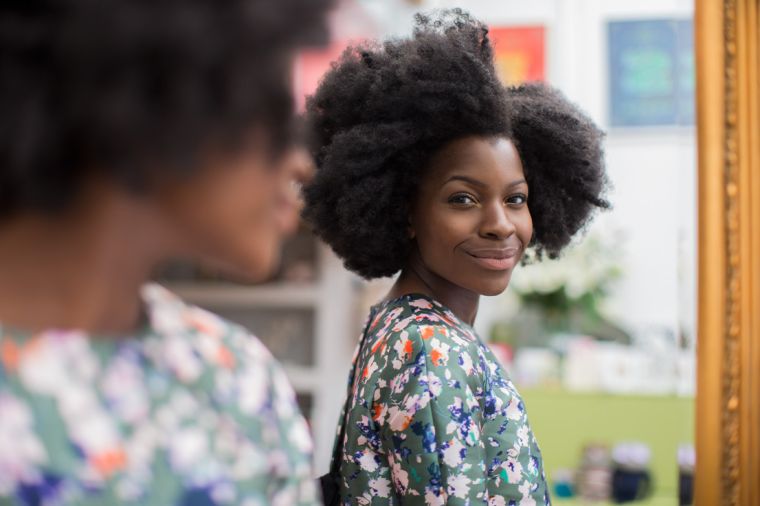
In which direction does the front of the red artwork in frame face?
toward the camera

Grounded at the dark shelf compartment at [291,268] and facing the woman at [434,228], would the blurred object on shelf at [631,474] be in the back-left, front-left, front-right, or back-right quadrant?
front-left

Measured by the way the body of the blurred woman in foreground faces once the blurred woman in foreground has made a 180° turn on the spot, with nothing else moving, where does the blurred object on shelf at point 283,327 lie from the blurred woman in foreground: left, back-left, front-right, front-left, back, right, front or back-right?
back-right

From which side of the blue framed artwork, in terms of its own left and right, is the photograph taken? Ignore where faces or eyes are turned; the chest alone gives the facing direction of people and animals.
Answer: front

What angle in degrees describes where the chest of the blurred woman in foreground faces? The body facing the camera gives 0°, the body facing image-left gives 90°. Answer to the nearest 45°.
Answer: approximately 225°

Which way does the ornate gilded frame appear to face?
toward the camera

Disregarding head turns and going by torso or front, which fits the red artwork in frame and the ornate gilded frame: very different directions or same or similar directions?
same or similar directions

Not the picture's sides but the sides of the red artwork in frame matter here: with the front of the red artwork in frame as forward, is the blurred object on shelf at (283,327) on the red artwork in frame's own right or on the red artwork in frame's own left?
on the red artwork in frame's own right

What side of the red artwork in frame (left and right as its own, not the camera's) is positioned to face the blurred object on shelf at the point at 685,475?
front

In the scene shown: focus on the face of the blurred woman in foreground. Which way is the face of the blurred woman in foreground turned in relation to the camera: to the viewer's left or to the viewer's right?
to the viewer's right

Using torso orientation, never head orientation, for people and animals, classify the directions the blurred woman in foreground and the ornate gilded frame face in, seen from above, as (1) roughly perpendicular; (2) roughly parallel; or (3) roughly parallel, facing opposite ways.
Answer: roughly parallel, facing opposite ways
